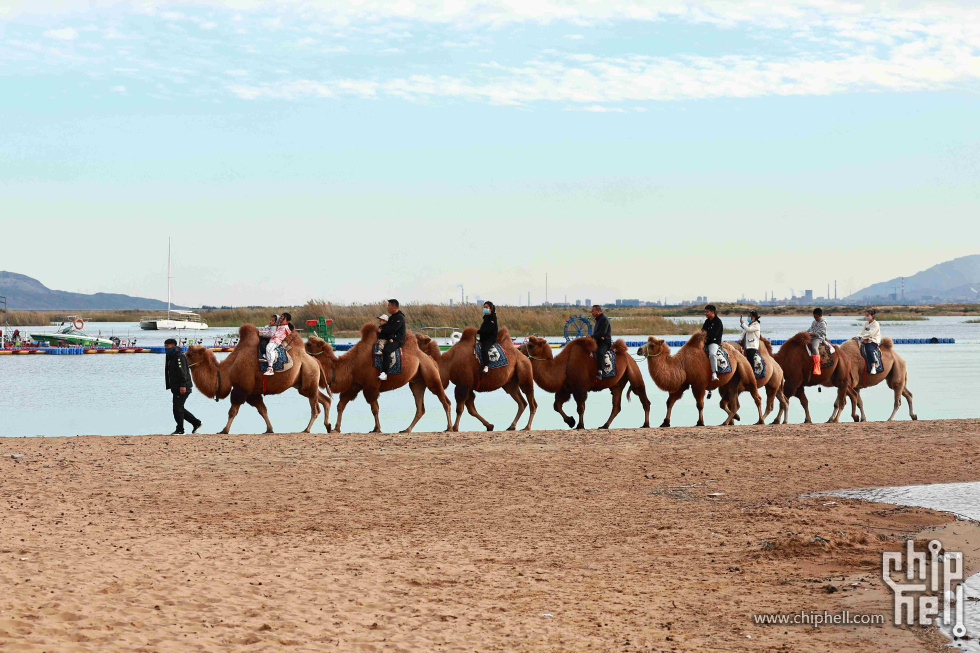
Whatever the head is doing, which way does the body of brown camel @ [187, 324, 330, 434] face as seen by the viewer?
to the viewer's left

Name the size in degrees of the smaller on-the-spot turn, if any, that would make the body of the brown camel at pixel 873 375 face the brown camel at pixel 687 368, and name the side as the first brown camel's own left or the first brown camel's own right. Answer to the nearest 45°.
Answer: approximately 45° to the first brown camel's own left

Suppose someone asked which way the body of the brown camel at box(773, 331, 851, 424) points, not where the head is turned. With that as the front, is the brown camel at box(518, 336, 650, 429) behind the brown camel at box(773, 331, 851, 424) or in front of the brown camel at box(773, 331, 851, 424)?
in front

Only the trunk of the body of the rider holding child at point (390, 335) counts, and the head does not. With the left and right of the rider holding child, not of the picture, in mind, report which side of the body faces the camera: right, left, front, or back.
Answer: left

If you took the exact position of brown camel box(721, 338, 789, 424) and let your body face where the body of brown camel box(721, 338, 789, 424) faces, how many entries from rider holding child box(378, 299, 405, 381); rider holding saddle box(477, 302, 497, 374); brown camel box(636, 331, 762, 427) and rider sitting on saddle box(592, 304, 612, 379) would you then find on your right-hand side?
0

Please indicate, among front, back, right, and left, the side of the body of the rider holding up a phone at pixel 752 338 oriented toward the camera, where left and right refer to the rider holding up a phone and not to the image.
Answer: left

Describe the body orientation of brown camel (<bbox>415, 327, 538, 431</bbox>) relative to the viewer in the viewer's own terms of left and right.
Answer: facing to the left of the viewer

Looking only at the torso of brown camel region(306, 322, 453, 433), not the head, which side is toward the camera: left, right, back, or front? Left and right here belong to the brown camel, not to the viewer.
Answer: left

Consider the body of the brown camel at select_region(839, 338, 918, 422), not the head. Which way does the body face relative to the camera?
to the viewer's left

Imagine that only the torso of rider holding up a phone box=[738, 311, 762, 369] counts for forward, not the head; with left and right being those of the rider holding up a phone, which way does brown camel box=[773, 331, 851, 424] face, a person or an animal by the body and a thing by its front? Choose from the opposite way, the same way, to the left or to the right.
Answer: the same way

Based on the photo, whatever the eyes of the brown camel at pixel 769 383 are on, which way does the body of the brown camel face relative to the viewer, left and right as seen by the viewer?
facing to the left of the viewer

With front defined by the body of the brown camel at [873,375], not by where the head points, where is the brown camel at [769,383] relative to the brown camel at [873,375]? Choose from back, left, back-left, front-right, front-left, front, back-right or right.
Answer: front-left

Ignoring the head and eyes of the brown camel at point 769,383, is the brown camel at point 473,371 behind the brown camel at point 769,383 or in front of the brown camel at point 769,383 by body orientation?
in front

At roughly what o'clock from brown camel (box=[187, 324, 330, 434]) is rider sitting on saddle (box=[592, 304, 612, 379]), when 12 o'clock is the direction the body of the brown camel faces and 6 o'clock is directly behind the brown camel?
The rider sitting on saddle is roughly at 6 o'clock from the brown camel.

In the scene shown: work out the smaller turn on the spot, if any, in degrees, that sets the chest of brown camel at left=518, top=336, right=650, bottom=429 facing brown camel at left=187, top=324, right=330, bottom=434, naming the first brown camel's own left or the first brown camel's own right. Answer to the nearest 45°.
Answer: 0° — it already faces it

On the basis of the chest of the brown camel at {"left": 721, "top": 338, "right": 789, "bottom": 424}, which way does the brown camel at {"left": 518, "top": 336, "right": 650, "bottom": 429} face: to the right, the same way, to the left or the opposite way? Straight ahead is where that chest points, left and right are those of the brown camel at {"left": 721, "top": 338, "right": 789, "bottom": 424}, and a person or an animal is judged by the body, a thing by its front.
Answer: the same way

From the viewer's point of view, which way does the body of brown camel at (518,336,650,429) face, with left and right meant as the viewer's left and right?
facing to the left of the viewer

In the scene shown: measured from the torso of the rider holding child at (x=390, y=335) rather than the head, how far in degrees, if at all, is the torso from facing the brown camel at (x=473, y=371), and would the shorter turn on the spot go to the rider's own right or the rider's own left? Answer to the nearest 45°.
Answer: approximately 135° to the rider's own right
